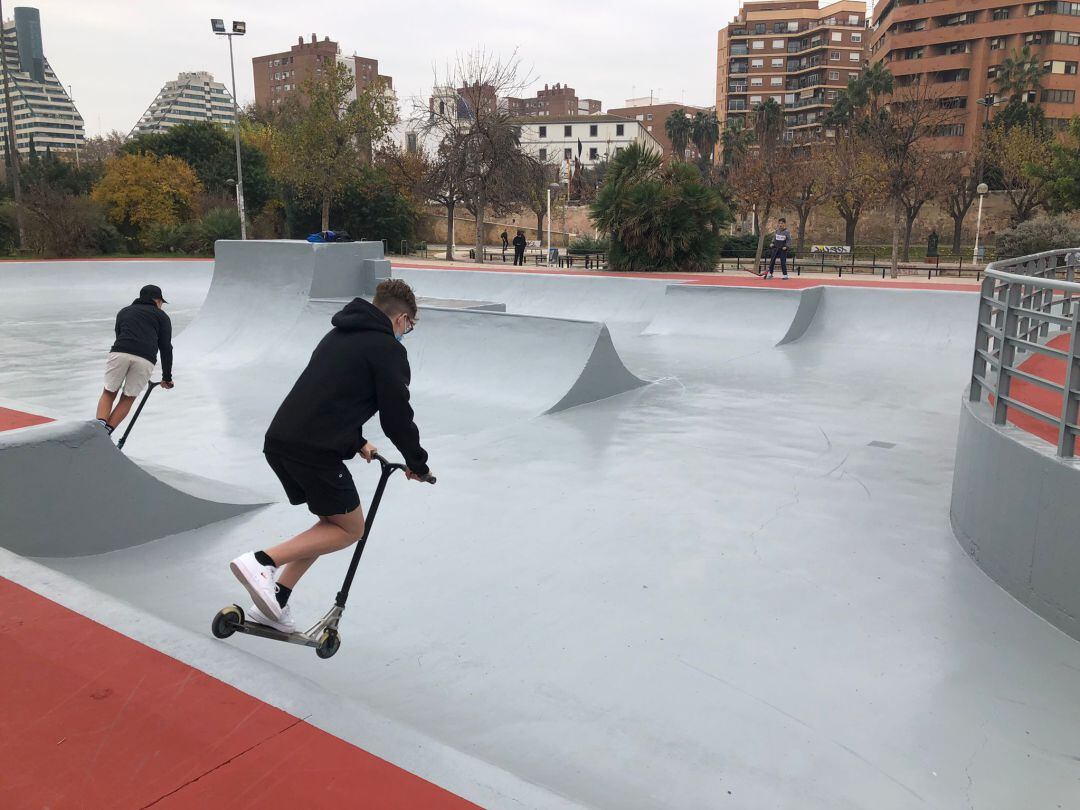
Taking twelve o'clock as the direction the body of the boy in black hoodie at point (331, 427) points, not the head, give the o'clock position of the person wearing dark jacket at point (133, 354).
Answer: The person wearing dark jacket is roughly at 10 o'clock from the boy in black hoodie.

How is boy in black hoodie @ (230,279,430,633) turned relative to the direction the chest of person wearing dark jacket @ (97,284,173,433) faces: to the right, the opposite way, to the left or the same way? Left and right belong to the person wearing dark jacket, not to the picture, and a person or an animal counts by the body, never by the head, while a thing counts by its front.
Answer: the same way

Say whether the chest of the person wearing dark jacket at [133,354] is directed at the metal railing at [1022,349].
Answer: no

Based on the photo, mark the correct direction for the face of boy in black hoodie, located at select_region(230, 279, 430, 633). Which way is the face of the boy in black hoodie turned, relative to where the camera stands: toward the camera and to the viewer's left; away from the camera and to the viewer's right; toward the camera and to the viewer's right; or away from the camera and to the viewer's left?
away from the camera and to the viewer's right

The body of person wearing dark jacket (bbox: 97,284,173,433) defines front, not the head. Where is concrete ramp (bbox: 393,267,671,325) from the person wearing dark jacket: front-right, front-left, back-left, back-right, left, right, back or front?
front

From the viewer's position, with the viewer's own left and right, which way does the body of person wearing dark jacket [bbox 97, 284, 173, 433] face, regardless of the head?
facing away from the viewer and to the right of the viewer

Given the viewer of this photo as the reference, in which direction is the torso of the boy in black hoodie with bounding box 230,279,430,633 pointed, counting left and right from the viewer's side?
facing away from the viewer and to the right of the viewer

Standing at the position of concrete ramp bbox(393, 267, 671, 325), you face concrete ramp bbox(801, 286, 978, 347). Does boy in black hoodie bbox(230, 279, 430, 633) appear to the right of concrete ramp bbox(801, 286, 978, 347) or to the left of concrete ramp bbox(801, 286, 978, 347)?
right

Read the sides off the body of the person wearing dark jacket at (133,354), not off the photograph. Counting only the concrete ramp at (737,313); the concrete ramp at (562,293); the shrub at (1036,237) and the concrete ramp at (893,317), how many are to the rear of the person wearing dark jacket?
0

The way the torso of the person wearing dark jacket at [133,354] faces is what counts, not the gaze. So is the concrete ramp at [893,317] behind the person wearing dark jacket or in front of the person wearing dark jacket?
in front

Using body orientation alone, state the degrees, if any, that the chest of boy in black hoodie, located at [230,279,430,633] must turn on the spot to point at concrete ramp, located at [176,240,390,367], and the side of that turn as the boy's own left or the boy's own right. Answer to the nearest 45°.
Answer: approximately 45° to the boy's own left

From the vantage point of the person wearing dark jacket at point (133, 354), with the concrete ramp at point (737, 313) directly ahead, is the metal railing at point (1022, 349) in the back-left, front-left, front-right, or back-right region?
front-right

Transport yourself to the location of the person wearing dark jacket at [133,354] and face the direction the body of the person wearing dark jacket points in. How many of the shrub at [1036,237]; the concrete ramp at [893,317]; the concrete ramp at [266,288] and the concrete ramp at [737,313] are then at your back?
0

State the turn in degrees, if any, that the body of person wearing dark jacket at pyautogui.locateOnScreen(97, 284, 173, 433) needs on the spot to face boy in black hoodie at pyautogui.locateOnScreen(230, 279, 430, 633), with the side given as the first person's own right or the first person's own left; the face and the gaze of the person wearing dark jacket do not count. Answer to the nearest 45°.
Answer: approximately 135° to the first person's own right

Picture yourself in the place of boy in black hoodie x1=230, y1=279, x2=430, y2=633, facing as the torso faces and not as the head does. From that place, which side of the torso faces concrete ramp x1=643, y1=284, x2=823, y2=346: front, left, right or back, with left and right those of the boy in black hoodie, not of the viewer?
front

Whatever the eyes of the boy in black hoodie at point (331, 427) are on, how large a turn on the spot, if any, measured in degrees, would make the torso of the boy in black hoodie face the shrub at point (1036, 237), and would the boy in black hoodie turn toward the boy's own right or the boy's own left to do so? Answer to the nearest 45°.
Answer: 0° — they already face it

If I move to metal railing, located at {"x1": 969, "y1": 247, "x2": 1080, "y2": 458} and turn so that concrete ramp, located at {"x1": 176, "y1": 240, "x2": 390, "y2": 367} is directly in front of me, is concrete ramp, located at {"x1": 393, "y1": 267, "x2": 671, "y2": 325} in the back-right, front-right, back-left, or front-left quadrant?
front-right

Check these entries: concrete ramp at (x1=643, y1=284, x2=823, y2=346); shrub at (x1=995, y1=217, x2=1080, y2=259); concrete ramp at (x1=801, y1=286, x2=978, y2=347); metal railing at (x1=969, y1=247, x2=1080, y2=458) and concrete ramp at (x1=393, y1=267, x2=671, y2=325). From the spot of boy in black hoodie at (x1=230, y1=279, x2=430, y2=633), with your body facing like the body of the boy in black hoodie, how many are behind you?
0
